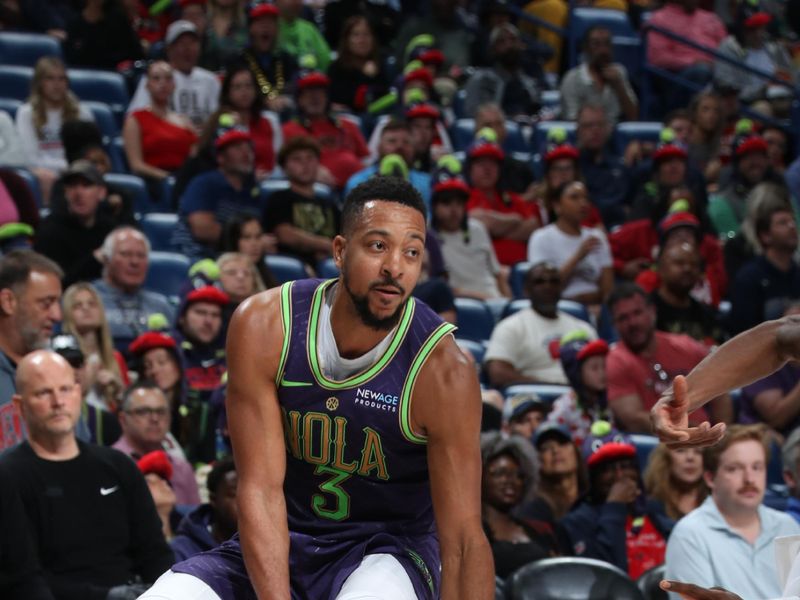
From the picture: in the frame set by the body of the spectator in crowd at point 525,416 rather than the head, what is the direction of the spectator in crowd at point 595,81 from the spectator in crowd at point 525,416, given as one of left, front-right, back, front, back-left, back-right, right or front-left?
back-left

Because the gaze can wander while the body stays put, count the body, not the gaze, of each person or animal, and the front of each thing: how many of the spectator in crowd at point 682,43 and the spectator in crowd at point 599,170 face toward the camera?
2

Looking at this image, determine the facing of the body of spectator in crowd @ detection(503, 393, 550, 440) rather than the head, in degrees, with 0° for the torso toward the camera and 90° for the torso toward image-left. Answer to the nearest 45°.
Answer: approximately 315°

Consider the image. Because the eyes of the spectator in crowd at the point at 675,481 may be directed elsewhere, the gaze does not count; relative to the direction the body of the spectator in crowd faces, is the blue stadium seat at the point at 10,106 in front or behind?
behind

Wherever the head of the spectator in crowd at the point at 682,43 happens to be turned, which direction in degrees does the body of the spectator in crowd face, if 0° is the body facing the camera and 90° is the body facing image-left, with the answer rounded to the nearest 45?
approximately 0°

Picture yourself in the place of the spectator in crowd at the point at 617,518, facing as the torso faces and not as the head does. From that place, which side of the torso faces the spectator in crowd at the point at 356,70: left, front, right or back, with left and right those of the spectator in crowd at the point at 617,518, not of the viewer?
back

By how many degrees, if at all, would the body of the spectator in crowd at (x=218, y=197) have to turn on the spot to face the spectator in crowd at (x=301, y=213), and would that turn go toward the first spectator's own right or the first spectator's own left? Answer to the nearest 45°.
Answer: approximately 45° to the first spectator's own left

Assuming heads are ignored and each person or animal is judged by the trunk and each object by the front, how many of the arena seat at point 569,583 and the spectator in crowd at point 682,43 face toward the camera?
2

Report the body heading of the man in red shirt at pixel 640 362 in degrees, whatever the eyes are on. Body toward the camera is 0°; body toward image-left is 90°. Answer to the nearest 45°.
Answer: approximately 0°

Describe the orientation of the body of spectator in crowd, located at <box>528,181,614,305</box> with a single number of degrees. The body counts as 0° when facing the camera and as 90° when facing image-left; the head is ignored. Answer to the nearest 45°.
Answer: approximately 315°

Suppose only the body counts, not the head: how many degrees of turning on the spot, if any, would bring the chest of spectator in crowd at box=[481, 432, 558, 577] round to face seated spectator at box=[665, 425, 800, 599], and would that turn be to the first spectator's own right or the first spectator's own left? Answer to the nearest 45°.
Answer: approximately 45° to the first spectator's own left
